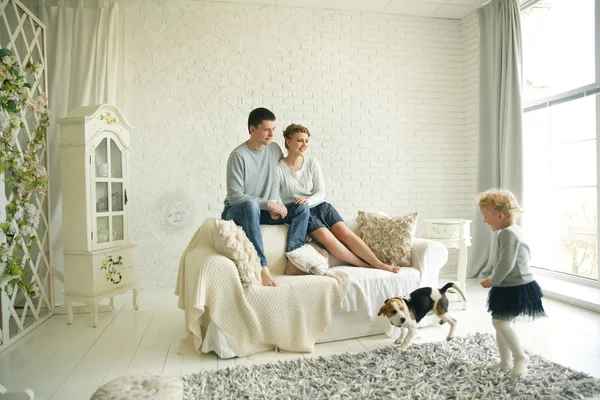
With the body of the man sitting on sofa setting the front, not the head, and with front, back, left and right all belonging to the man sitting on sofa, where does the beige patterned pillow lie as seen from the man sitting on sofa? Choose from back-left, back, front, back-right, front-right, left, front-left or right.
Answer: front-left

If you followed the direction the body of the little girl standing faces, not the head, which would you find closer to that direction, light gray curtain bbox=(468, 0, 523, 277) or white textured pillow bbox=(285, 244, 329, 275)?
the white textured pillow

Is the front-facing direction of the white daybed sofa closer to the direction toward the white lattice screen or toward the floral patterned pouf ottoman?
the floral patterned pouf ottoman

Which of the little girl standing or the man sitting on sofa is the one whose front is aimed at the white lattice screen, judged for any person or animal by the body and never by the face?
the little girl standing

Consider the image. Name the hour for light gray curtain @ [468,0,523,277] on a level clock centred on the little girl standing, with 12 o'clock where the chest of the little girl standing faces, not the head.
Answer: The light gray curtain is roughly at 3 o'clock from the little girl standing.

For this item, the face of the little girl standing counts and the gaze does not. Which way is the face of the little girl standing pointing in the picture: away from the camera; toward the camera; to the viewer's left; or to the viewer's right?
to the viewer's left

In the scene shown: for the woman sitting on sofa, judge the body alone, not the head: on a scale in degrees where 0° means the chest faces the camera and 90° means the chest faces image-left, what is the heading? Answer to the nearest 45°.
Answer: approximately 315°

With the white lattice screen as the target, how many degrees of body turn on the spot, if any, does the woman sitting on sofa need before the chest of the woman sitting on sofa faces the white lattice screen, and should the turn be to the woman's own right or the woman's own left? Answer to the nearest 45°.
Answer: approximately 135° to the woman's own right

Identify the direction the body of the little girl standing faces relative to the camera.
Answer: to the viewer's left

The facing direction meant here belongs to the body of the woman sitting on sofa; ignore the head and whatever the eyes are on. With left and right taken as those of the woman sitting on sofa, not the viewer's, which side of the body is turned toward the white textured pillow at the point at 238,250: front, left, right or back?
right

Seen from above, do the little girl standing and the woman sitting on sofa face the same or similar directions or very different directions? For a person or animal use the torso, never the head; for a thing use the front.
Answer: very different directions
